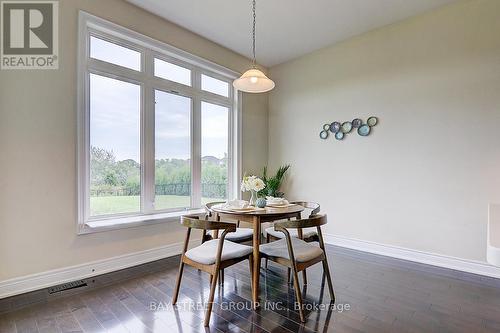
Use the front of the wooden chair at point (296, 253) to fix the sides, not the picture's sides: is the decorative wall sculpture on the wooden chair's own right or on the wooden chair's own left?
on the wooden chair's own right

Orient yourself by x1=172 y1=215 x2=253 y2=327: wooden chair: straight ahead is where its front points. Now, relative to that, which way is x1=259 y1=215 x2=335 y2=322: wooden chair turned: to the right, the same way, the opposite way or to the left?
to the left

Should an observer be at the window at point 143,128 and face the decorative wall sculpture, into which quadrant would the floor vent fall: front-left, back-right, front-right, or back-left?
back-right

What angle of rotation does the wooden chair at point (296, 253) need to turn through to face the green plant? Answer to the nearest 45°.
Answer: approximately 45° to its right

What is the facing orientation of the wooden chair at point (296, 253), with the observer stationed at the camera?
facing away from the viewer and to the left of the viewer

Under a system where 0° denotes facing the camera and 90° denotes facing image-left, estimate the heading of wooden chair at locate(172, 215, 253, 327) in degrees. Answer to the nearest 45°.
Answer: approximately 225°

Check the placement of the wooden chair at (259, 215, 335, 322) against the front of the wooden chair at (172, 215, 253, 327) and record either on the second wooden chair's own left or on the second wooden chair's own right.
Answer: on the second wooden chair's own right

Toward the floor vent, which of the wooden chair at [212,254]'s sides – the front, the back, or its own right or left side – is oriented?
left

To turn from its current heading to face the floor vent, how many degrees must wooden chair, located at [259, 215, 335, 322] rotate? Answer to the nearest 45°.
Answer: approximately 45° to its left

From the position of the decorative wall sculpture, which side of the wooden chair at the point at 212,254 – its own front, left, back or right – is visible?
front

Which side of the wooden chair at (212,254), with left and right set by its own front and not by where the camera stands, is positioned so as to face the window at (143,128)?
left
